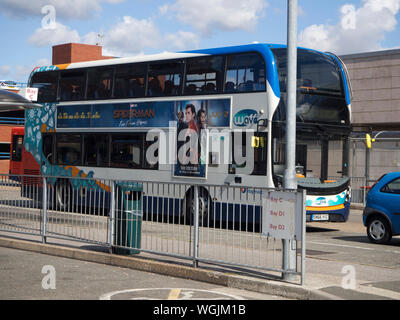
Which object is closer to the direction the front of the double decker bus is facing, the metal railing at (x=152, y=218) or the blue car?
the blue car

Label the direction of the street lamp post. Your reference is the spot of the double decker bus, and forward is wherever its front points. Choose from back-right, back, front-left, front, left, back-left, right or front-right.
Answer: front-right

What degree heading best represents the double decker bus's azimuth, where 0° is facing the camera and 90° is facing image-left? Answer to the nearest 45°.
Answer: approximately 315°

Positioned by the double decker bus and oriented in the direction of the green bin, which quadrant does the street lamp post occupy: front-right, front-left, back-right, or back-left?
front-left

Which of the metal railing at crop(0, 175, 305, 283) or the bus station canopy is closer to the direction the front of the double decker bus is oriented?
the metal railing

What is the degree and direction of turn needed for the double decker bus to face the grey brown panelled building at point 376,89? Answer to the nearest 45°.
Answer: approximately 90° to its left

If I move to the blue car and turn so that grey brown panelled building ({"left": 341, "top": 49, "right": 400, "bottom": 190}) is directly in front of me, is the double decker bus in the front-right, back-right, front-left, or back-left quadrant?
front-left

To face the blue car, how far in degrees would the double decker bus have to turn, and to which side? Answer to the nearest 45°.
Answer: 0° — it already faces it

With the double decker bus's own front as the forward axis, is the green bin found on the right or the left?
on its right

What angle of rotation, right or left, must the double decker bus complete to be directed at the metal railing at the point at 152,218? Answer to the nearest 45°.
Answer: approximately 45° to its right

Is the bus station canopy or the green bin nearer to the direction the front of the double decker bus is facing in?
the green bin

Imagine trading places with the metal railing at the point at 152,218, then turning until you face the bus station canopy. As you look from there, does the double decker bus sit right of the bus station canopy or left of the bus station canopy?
right

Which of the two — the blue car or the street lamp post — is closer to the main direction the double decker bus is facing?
the blue car
